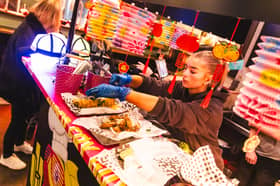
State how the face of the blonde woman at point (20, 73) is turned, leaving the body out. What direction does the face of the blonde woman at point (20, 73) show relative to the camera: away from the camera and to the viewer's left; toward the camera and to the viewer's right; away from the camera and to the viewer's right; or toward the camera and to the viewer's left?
away from the camera and to the viewer's right

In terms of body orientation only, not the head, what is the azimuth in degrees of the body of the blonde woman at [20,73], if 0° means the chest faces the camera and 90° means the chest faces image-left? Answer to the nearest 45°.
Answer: approximately 270°

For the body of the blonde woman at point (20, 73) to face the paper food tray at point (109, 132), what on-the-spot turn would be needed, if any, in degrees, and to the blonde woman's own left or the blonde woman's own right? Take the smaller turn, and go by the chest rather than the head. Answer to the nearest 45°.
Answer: approximately 90° to the blonde woman's own right

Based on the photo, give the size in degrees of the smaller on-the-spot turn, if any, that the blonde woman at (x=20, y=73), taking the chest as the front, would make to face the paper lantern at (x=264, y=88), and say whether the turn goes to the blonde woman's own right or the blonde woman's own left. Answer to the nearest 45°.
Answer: approximately 45° to the blonde woman's own right

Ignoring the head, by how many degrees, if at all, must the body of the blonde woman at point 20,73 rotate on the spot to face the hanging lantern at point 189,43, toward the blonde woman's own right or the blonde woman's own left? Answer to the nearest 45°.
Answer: approximately 45° to the blonde woman's own right

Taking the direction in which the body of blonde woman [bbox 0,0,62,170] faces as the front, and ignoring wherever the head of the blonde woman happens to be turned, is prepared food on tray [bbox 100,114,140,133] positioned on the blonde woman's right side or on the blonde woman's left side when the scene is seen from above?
on the blonde woman's right side

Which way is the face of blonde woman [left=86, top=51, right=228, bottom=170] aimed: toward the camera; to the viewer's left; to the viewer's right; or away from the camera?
to the viewer's left
